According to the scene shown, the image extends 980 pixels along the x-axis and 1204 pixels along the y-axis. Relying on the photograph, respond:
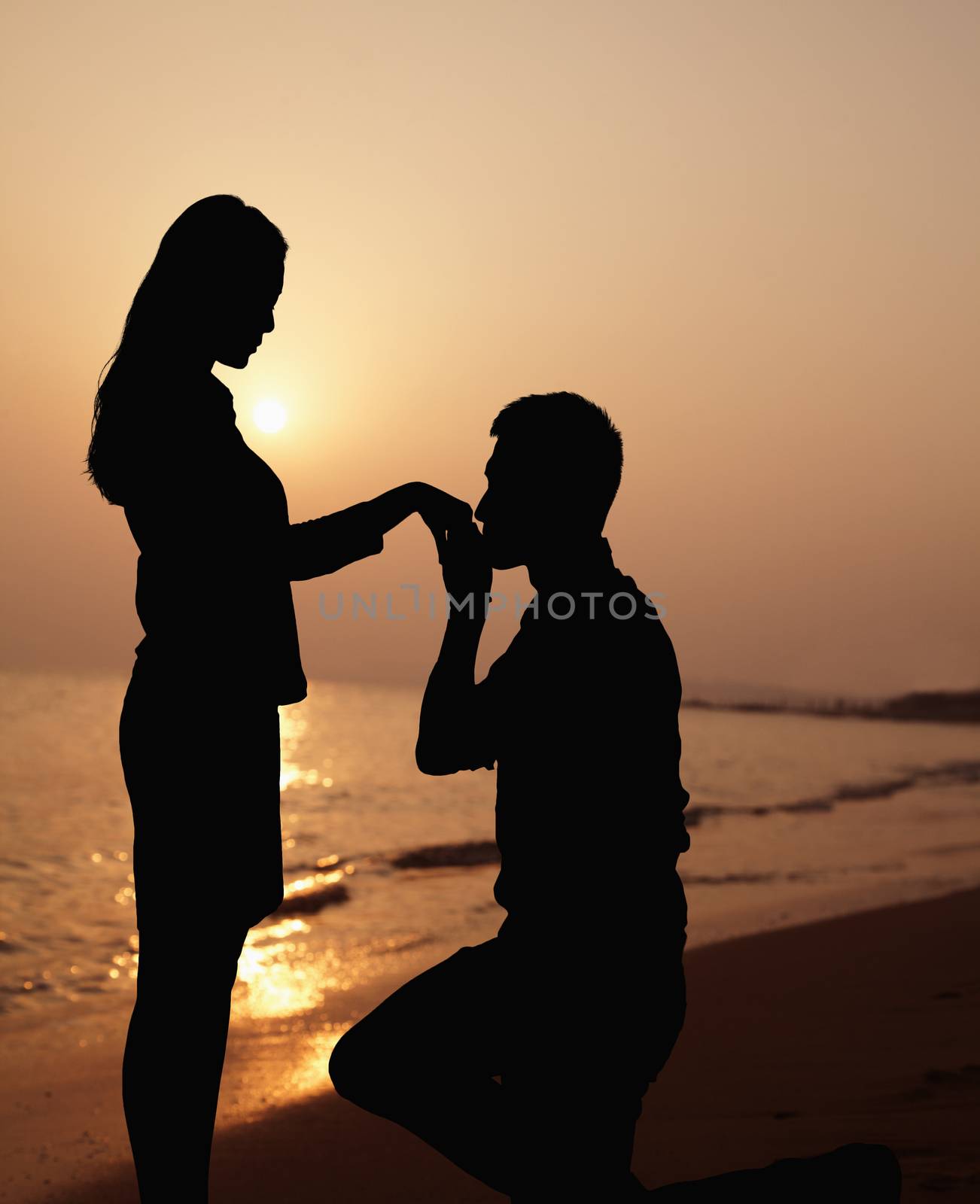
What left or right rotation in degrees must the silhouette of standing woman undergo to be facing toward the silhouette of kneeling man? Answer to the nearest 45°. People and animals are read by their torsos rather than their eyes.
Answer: approximately 45° to its right

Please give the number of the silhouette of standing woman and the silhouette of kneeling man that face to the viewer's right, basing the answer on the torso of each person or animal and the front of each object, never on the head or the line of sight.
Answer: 1

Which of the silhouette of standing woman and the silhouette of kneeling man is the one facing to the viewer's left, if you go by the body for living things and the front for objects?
the silhouette of kneeling man

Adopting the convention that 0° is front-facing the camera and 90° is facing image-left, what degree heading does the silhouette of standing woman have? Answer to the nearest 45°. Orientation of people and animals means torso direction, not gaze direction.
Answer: approximately 270°

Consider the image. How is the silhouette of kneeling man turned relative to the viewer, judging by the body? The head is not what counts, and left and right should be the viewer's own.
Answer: facing to the left of the viewer

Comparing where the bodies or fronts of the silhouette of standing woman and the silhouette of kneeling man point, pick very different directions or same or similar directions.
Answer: very different directions
